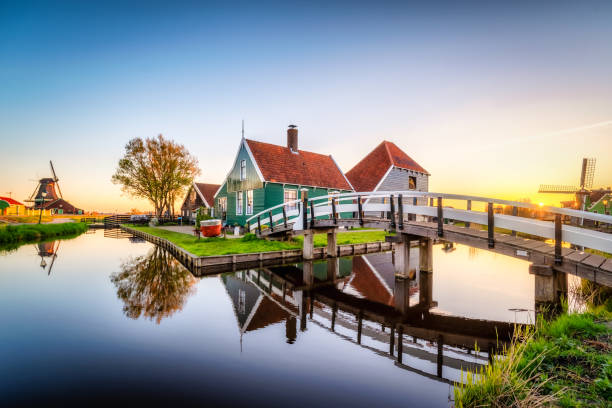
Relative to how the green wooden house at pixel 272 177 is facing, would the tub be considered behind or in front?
in front

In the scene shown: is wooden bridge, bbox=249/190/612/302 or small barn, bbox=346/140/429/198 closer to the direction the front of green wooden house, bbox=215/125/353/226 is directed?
the wooden bridge

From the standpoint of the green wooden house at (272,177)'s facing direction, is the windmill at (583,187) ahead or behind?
behind

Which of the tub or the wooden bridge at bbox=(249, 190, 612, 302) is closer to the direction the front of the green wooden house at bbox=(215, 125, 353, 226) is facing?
the tub

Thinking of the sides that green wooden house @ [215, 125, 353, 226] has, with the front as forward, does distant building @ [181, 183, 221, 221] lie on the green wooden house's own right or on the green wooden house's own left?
on the green wooden house's own right

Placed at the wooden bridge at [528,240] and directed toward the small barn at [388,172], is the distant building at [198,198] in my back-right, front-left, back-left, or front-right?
front-left

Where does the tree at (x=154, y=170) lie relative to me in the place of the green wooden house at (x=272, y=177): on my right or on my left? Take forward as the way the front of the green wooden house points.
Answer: on my right

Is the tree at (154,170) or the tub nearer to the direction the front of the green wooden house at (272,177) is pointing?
the tub

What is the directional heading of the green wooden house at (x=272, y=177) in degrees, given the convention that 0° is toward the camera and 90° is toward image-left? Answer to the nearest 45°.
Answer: approximately 45°
